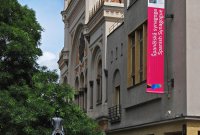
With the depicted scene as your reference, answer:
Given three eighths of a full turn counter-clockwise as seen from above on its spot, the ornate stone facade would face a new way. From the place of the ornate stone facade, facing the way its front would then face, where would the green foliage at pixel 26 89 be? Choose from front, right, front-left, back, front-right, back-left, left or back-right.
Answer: right

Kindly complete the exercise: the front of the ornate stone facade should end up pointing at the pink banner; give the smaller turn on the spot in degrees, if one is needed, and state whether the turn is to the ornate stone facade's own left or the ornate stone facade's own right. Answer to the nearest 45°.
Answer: approximately 45° to the ornate stone facade's own left

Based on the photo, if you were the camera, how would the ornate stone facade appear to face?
facing the viewer and to the left of the viewer

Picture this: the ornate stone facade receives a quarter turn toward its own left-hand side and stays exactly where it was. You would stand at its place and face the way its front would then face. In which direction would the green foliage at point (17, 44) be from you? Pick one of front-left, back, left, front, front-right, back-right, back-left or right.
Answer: front-right
